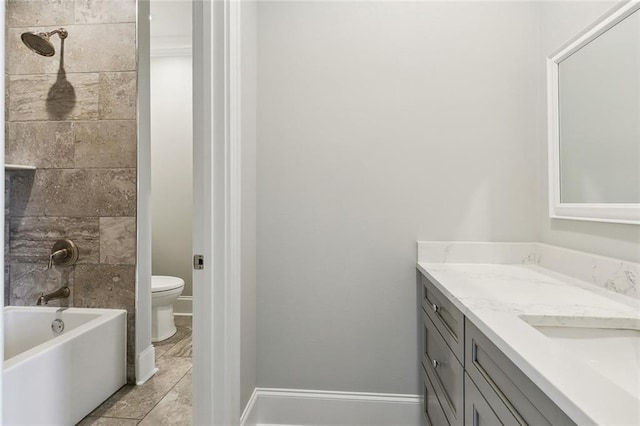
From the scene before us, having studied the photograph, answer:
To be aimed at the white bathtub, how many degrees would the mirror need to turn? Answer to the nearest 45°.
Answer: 0° — it already faces it

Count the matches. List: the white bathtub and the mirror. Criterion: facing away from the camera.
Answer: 0

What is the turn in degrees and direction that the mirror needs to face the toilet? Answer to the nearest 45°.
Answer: approximately 45° to its right

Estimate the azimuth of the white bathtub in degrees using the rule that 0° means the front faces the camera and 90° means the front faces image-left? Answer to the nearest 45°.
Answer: approximately 315°

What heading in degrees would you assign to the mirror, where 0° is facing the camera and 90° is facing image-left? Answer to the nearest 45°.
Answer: approximately 45°

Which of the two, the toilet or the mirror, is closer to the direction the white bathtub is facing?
the mirror

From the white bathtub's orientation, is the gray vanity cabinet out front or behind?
out front

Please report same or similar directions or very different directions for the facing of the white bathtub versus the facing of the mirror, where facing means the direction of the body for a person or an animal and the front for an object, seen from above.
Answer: very different directions
